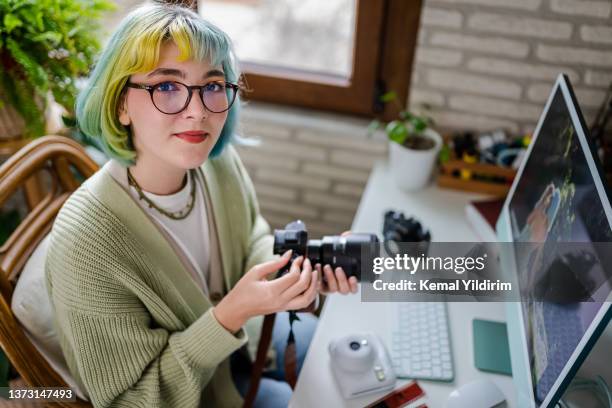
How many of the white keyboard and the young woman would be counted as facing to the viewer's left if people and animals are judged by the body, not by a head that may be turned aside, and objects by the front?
1

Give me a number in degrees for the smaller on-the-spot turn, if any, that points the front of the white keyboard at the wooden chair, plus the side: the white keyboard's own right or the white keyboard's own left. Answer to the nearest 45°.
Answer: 0° — it already faces it

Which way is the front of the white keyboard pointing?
to the viewer's left

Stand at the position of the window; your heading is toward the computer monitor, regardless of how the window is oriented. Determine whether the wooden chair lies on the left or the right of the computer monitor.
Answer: right

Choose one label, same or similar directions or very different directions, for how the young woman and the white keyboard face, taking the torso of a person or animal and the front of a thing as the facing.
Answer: very different directions

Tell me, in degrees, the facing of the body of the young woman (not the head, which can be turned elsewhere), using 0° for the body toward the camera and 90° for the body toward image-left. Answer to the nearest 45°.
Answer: approximately 315°

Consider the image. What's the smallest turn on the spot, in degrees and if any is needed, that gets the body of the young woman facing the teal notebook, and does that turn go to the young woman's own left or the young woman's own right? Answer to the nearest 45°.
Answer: approximately 45° to the young woman's own left

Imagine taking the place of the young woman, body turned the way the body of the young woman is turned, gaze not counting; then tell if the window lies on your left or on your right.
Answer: on your left

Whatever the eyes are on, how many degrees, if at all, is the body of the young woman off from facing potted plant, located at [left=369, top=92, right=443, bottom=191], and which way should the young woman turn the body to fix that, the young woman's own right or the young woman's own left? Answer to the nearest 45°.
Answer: approximately 90° to the young woman's own left
